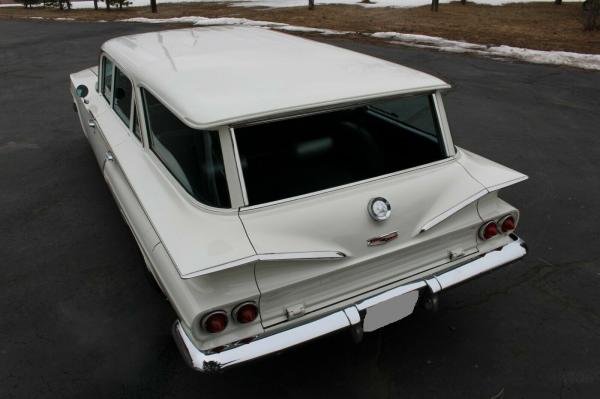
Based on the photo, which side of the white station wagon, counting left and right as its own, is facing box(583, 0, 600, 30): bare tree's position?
right

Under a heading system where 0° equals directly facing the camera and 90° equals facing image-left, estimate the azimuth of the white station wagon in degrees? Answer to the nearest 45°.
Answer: approximately 135°
